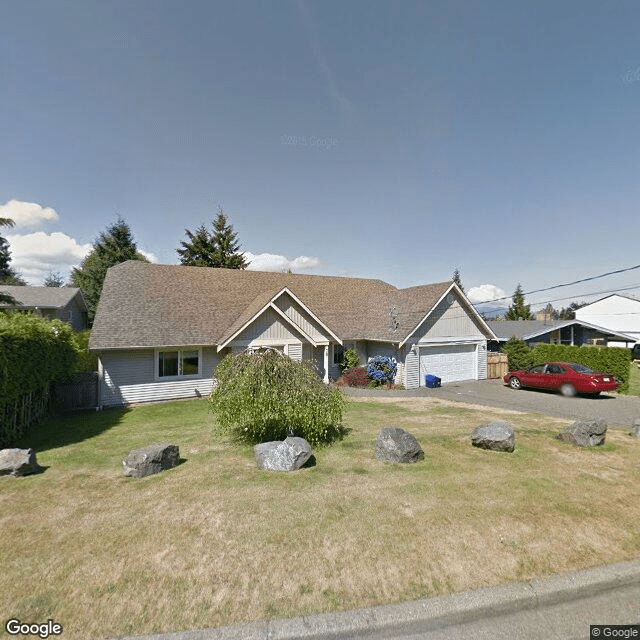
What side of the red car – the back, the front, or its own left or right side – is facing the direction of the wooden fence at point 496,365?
front

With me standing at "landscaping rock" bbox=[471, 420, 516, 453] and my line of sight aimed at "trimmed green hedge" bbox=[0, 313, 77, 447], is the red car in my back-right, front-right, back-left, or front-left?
back-right

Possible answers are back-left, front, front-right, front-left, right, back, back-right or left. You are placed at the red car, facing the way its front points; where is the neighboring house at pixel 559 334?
front-right

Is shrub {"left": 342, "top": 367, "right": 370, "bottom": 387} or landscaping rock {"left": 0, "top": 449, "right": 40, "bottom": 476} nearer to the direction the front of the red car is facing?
the shrub

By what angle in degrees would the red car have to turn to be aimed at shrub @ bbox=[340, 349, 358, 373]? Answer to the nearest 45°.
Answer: approximately 45° to its left

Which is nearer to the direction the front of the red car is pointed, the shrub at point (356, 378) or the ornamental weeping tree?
the shrub

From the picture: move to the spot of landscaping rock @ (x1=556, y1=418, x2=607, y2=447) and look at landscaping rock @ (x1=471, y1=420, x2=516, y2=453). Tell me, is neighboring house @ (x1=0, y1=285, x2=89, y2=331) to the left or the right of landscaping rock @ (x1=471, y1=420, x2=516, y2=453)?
right

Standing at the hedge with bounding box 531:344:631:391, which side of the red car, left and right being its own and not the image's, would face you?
right

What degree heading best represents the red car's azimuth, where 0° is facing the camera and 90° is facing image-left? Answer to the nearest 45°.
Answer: approximately 135°

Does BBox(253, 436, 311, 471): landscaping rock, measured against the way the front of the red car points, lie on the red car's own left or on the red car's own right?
on the red car's own left

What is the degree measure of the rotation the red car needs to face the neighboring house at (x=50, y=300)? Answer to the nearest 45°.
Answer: approximately 45° to its left

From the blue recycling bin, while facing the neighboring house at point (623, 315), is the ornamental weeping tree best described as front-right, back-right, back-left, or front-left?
back-right

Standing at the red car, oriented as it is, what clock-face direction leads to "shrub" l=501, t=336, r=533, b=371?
The shrub is roughly at 1 o'clock from the red car.

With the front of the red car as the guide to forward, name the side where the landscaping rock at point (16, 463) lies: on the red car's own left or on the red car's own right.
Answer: on the red car's own left

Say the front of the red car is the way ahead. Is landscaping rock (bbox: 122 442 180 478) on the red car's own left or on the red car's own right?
on the red car's own left

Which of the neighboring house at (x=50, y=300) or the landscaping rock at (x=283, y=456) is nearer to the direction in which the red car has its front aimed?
the neighboring house
